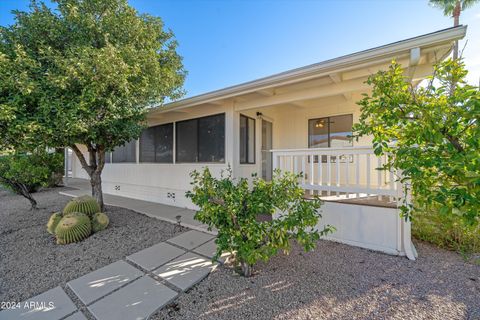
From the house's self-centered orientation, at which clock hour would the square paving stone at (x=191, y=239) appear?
The square paving stone is roughly at 12 o'clock from the house.

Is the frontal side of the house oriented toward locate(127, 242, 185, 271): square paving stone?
yes

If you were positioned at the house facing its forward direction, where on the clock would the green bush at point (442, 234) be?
The green bush is roughly at 9 o'clock from the house.

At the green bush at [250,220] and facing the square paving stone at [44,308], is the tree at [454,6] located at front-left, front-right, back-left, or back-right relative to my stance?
back-right

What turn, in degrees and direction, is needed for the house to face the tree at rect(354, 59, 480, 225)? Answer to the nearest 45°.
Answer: approximately 45° to its left

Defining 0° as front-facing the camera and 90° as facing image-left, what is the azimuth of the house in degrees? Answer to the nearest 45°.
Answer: approximately 45°

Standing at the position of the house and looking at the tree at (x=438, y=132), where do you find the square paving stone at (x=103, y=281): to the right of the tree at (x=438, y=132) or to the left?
right

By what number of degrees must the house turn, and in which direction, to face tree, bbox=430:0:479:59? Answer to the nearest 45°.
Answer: approximately 180°

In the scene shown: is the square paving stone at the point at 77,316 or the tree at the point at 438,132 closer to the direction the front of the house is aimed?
the square paving stone

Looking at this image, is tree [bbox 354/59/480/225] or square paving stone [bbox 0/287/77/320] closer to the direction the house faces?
the square paving stone

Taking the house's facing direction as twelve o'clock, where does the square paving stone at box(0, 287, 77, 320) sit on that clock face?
The square paving stone is roughly at 12 o'clock from the house.
